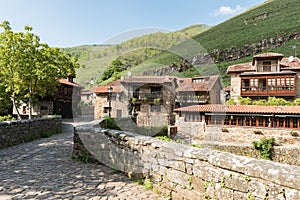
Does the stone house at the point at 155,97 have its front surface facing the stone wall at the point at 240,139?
no

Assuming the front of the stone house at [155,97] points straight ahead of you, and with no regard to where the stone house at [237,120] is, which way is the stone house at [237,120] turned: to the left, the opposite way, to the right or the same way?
the same way

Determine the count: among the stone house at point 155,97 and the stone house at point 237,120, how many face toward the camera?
2

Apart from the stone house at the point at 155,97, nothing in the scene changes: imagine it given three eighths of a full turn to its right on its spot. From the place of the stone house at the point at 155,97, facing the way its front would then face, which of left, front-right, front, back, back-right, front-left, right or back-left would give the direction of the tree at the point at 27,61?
left

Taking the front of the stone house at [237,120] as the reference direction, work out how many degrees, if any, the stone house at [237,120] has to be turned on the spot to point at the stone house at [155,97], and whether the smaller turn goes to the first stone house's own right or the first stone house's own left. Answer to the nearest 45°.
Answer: approximately 90° to the first stone house's own right

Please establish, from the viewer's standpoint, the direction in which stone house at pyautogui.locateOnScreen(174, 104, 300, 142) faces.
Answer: facing the viewer

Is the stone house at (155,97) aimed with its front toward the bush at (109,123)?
yes

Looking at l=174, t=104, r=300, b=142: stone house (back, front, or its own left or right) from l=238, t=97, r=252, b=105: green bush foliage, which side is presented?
back

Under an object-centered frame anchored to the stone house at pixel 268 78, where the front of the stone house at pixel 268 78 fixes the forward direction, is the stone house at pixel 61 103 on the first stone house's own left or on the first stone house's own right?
on the first stone house's own right

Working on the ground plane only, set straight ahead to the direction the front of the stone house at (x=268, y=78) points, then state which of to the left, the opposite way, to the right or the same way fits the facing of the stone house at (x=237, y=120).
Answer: the same way

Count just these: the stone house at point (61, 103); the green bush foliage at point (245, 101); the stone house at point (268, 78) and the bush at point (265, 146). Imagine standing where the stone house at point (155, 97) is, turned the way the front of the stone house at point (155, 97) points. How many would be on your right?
1

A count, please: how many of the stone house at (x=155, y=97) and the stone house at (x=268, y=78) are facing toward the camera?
2

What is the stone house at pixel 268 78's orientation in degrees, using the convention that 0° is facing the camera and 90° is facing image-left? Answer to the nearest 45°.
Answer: approximately 0°

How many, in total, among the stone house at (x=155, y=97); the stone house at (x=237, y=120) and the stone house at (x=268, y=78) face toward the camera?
3

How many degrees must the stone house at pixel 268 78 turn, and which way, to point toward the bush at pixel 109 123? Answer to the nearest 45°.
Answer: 0° — it already faces it

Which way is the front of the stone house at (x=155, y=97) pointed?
toward the camera

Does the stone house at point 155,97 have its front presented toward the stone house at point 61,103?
no
